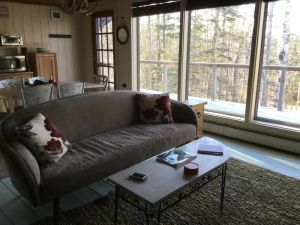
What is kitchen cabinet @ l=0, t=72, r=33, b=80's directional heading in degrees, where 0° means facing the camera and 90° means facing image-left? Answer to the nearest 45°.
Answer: approximately 0°

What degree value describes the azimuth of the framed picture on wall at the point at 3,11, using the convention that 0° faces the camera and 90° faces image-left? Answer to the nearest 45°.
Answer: approximately 0°

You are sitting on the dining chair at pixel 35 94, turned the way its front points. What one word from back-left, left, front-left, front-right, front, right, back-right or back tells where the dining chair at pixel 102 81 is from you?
right

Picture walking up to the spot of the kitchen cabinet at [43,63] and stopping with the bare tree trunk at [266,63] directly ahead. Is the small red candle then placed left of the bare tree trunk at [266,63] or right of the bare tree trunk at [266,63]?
right

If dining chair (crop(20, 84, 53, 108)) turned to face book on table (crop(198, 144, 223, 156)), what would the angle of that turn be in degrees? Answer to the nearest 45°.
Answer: approximately 180°

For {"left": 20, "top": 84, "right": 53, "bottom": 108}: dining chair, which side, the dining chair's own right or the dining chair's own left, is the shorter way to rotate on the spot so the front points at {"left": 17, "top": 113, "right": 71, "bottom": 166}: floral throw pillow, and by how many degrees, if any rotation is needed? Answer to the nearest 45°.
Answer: approximately 135° to the dining chair's own left

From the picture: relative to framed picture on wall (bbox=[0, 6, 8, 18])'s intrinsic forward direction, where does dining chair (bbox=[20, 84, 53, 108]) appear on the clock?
The dining chair is roughly at 12 o'clock from the framed picture on wall.

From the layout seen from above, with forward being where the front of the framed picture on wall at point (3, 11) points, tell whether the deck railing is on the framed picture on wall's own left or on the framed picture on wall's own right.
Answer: on the framed picture on wall's own left

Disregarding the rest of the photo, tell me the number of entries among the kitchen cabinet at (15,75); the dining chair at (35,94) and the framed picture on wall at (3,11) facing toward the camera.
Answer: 2

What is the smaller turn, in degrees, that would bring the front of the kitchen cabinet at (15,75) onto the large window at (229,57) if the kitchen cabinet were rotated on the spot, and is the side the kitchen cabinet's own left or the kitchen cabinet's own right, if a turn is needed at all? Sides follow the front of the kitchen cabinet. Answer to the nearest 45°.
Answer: approximately 45° to the kitchen cabinet's own left

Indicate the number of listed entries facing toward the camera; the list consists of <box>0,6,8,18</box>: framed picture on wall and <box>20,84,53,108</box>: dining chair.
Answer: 1

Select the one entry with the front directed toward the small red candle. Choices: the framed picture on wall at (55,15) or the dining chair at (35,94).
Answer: the framed picture on wall

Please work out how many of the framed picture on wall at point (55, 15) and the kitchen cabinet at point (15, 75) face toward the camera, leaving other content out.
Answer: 2

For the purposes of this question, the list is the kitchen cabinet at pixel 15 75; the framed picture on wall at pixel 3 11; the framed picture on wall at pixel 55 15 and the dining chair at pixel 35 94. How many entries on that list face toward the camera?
3

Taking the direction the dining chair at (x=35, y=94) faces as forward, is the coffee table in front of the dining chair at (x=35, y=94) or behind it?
behind
